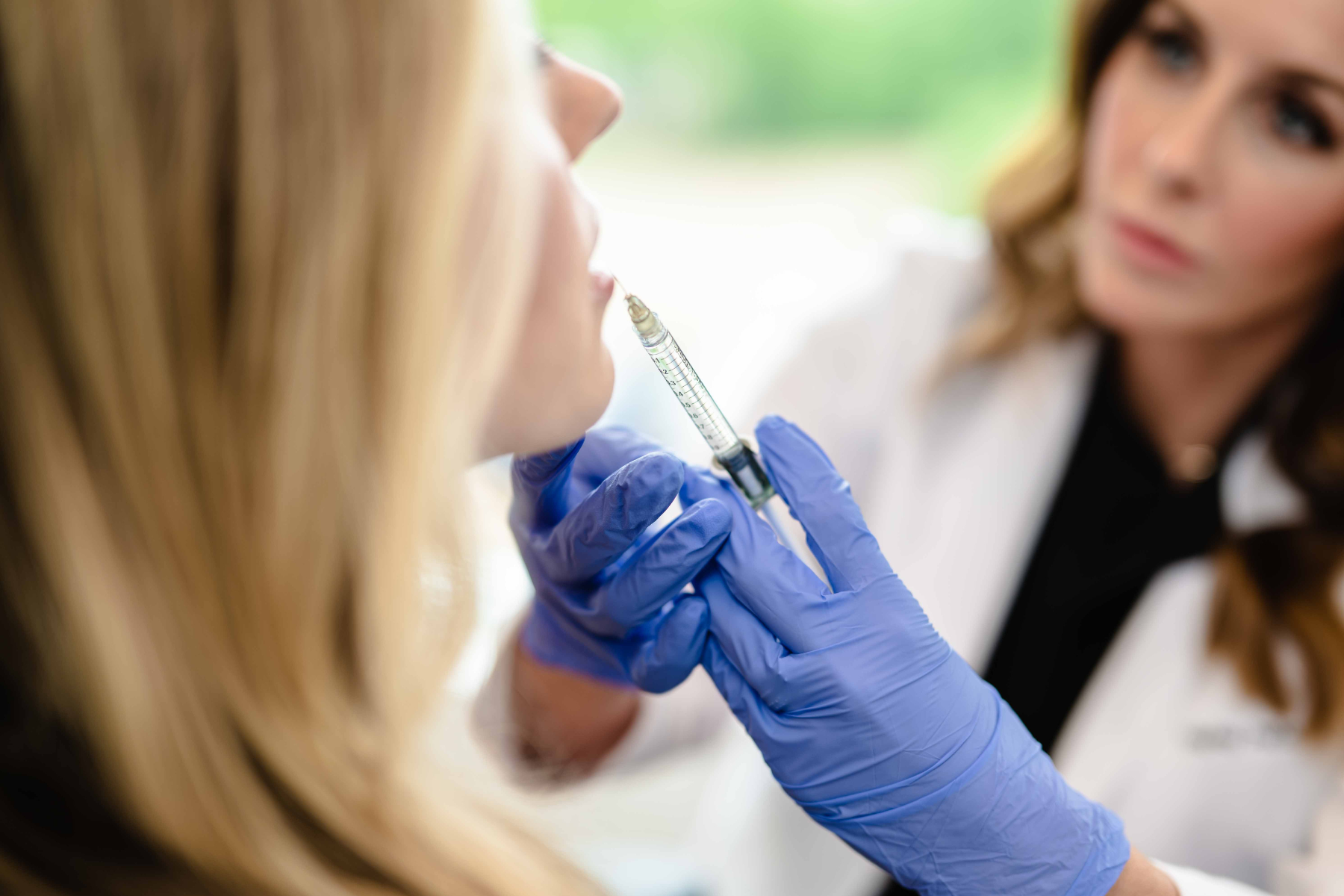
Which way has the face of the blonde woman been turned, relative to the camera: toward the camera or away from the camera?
away from the camera

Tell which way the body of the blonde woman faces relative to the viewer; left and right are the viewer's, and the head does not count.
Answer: facing away from the viewer and to the right of the viewer
